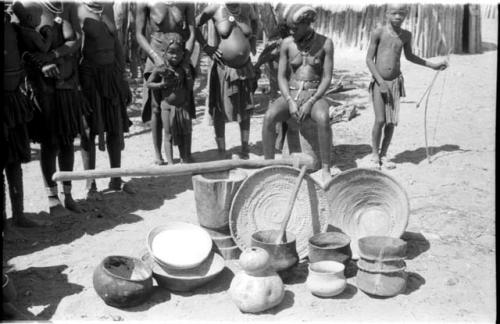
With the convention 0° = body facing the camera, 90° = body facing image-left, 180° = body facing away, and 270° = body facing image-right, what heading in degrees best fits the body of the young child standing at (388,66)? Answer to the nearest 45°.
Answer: approximately 315°

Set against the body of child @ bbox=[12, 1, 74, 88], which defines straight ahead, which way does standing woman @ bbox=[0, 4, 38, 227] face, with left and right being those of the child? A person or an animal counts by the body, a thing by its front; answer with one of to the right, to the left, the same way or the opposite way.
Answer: the same way

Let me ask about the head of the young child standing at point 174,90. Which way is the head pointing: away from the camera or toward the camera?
toward the camera

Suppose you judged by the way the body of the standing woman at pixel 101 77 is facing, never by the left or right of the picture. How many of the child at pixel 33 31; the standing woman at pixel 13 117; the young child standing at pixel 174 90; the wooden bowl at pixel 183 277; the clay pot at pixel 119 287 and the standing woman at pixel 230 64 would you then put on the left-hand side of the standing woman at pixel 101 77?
2

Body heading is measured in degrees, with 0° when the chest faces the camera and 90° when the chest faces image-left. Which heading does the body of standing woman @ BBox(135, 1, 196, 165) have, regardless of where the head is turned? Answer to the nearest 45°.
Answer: approximately 0°

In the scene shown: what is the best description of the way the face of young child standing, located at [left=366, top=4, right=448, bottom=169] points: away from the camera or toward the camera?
toward the camera

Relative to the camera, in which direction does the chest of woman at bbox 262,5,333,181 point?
toward the camera

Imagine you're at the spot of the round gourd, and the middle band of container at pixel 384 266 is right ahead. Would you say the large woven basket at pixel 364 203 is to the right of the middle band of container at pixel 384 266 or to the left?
left

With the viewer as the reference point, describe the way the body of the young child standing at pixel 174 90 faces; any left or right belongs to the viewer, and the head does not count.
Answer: facing the viewer
